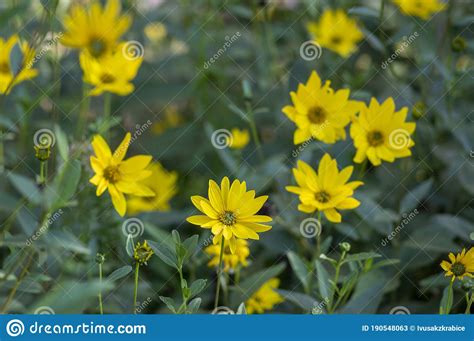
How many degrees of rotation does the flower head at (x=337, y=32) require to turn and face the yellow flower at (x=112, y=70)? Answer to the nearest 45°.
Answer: approximately 45° to its right

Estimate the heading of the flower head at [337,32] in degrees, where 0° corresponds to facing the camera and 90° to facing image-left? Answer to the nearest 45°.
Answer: approximately 0°

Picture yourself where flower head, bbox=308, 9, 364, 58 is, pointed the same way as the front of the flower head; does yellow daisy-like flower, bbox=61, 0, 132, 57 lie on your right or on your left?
on your right

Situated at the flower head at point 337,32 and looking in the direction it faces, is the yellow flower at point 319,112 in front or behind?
in front
